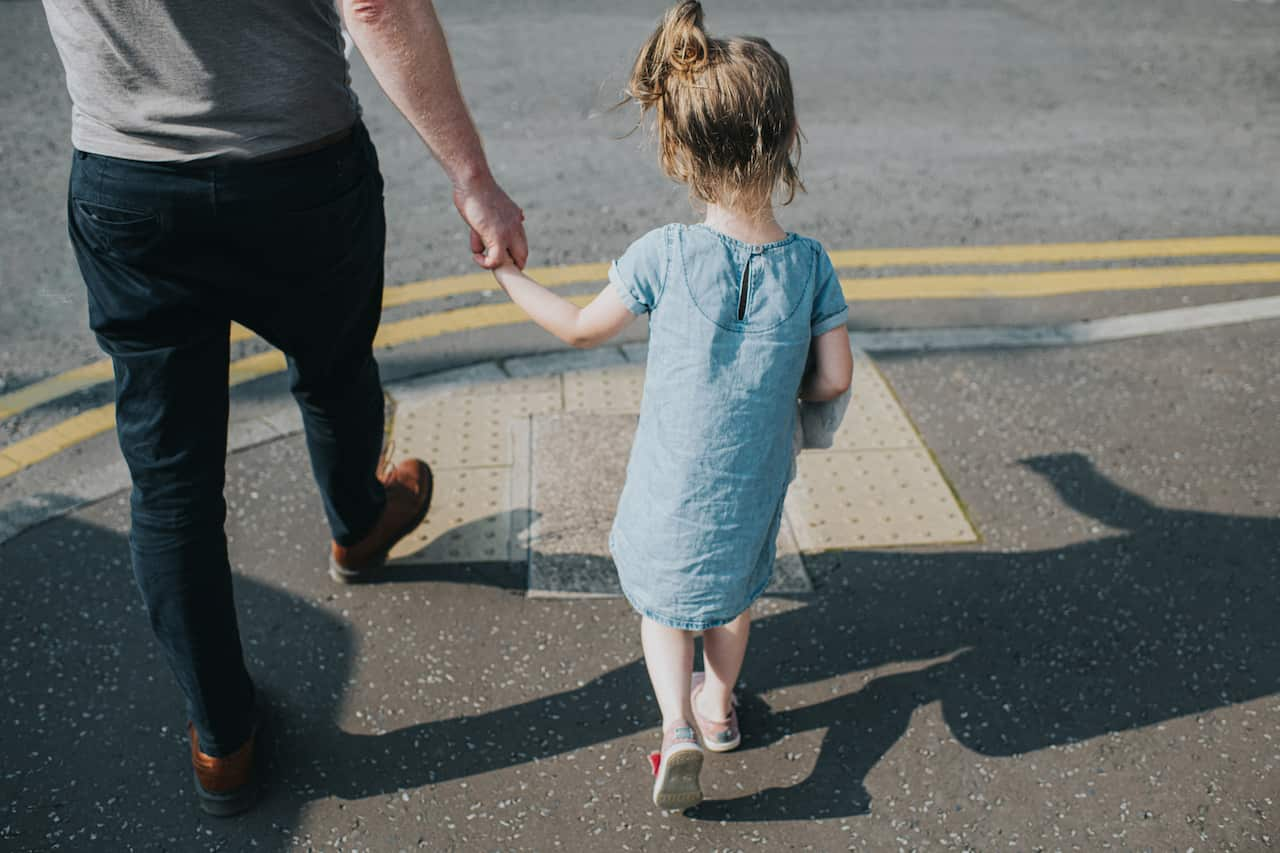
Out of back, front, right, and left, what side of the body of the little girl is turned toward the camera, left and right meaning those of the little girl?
back

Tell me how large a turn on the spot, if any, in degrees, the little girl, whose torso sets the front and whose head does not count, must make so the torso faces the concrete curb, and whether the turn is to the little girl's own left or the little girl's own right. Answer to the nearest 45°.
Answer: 0° — they already face it

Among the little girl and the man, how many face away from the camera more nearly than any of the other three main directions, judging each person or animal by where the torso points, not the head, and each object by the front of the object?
2

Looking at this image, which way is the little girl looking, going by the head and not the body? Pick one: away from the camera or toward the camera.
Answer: away from the camera

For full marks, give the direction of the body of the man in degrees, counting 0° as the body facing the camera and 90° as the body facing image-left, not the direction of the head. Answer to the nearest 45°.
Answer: approximately 180°

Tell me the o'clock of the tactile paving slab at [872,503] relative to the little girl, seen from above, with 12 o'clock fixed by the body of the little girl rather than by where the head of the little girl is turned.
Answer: The tactile paving slab is roughly at 1 o'clock from the little girl.

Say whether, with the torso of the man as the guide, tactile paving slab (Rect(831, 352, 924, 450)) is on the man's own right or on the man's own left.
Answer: on the man's own right

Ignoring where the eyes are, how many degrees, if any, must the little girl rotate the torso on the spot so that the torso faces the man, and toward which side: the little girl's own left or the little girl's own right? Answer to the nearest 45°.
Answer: approximately 90° to the little girl's own left
